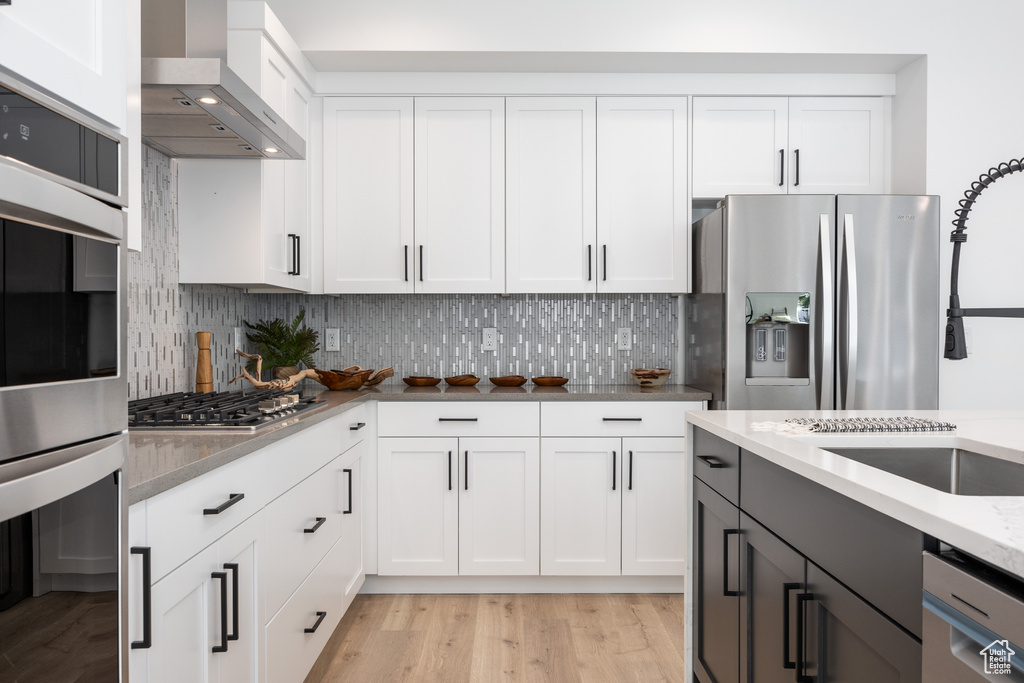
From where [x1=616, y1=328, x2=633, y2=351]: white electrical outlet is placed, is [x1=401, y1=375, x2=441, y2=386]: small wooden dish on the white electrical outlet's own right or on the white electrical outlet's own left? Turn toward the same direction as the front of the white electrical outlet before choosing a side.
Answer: on the white electrical outlet's own right

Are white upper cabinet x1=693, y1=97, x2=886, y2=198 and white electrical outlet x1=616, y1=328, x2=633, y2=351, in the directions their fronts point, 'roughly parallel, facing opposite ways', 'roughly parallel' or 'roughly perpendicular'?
roughly parallel

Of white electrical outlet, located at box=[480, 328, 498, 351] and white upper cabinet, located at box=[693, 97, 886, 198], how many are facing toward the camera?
2

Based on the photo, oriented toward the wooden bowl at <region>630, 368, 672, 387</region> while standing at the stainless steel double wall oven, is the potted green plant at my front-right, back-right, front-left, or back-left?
front-left

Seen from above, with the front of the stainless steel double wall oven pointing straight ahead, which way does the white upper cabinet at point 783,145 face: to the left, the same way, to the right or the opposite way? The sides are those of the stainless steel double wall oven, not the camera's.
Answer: to the right

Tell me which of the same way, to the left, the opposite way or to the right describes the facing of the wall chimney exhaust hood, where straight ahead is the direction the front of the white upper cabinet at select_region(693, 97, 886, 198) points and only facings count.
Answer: to the left

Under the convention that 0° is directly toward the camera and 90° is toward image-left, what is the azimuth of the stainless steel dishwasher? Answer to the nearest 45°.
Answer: approximately 45°

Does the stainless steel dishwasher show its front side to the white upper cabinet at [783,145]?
no

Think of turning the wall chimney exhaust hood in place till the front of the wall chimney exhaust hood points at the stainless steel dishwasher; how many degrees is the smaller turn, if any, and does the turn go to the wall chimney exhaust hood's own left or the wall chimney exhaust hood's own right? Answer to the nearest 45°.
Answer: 0° — it already faces it

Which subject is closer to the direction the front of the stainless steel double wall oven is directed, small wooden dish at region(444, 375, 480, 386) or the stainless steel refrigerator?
the stainless steel refrigerator

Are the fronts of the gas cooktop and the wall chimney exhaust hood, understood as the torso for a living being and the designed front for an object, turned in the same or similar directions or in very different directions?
same or similar directions

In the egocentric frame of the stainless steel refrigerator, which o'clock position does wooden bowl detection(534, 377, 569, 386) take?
The wooden bowl is roughly at 3 o'clock from the stainless steel refrigerator.

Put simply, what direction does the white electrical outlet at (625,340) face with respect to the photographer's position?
facing the viewer

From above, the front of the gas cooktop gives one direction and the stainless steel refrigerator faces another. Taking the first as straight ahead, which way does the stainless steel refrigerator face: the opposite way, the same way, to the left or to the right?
to the right

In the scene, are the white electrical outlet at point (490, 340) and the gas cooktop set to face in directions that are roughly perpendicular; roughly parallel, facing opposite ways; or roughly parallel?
roughly perpendicular

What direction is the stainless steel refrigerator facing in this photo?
toward the camera

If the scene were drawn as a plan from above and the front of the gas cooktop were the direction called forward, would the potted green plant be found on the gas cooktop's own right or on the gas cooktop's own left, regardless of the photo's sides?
on the gas cooktop's own left

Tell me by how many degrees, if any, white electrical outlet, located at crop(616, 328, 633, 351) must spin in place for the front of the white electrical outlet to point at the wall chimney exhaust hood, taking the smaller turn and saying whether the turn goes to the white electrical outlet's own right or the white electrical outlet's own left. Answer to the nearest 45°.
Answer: approximately 45° to the white electrical outlet's own right

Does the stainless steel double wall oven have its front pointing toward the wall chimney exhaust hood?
no

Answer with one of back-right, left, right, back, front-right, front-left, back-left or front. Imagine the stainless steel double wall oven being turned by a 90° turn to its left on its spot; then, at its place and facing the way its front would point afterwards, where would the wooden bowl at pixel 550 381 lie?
front

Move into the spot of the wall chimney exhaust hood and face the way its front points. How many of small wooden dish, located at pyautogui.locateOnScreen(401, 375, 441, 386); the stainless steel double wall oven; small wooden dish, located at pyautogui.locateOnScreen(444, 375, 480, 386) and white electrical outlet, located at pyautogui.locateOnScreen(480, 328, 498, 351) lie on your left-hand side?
3
